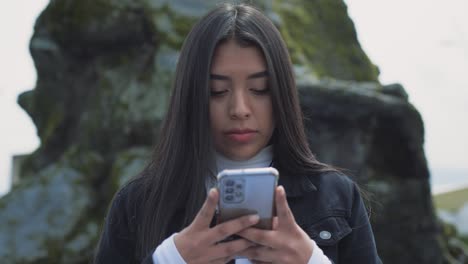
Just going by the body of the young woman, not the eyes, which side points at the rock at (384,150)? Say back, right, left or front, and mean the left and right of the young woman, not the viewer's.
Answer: back

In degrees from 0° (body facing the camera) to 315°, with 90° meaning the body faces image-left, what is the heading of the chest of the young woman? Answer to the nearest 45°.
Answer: approximately 0°

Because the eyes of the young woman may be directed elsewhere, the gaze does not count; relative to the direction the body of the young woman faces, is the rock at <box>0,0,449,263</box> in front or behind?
behind

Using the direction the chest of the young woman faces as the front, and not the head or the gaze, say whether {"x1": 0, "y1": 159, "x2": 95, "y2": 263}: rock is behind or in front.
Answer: behind
